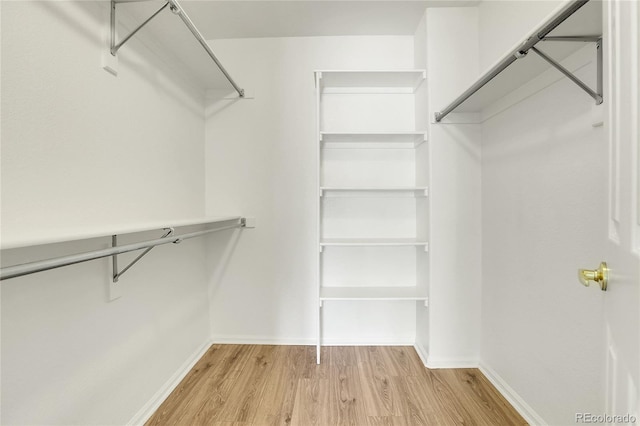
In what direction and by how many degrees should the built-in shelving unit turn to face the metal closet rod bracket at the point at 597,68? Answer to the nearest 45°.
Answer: approximately 45° to its left

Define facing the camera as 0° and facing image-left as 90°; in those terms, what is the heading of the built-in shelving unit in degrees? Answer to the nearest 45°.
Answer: approximately 0°

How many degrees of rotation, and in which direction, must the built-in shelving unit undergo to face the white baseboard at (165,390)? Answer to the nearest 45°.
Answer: approximately 45° to its right

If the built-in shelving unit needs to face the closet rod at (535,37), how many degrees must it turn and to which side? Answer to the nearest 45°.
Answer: approximately 45° to its left
